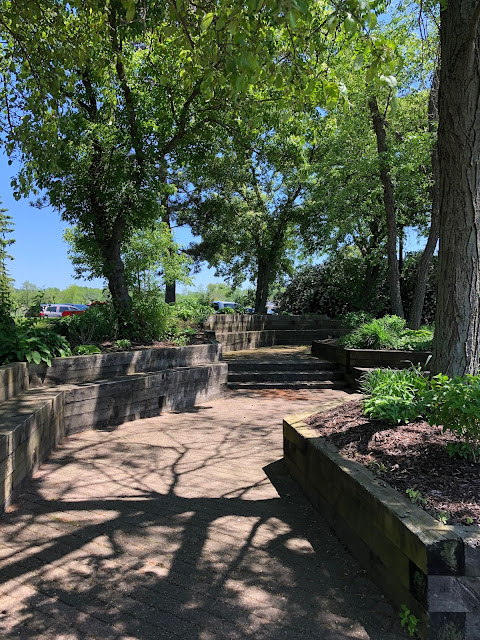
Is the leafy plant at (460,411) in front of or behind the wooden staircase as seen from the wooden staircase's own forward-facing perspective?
in front

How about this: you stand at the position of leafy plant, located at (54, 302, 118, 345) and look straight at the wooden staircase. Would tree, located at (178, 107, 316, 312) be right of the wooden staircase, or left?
left

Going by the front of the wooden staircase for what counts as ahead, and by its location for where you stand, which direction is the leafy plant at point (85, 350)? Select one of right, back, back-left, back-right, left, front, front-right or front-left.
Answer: front-right

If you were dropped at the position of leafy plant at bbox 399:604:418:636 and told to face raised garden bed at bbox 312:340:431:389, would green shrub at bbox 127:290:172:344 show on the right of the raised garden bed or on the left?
left

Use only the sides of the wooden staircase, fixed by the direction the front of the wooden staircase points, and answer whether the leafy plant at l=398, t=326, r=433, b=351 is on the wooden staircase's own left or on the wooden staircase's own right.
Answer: on the wooden staircase's own left

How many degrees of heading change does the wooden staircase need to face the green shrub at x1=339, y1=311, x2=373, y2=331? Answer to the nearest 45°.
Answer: approximately 135° to its left

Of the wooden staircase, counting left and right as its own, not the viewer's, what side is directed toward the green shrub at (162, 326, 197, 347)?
right

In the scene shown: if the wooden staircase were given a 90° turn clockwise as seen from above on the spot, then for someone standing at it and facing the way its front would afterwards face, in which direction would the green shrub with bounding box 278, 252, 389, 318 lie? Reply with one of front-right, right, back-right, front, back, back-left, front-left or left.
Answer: right

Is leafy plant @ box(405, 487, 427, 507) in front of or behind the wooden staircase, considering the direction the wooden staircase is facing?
in front

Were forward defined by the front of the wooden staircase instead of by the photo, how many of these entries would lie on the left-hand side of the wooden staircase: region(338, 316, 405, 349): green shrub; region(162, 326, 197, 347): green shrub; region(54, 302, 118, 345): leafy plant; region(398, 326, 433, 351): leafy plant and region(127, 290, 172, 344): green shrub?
2

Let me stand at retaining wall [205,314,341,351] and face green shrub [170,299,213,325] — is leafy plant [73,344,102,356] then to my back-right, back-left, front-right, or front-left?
front-left

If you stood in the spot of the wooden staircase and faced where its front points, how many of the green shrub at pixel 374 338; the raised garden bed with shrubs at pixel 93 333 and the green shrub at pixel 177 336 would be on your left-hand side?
1

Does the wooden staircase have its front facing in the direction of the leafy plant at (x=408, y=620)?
yes

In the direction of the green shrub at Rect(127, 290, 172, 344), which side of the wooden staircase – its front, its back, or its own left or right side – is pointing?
right

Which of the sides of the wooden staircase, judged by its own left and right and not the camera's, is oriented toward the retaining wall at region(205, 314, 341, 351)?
back

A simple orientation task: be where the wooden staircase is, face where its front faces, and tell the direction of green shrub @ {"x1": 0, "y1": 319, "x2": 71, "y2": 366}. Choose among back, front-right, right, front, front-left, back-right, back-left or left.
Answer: front-right

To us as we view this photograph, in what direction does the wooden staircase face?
facing the viewer
